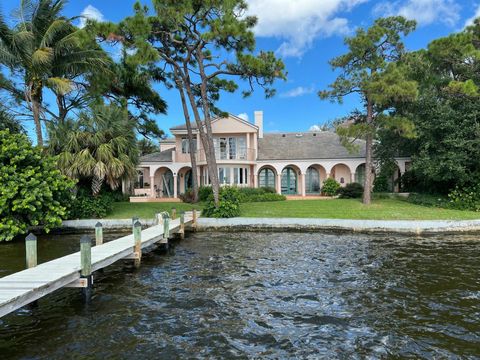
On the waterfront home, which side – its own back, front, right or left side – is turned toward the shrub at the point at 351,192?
left

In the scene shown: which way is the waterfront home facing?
toward the camera

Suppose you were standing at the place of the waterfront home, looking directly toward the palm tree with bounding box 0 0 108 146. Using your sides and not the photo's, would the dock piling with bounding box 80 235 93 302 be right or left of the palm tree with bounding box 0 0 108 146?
left

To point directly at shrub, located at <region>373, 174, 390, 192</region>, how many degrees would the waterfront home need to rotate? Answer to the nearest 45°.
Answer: approximately 90° to its left

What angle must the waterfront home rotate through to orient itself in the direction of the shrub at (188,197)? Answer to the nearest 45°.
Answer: approximately 45° to its right

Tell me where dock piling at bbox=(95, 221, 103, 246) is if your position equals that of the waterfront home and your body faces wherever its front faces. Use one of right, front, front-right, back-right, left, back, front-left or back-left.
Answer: front

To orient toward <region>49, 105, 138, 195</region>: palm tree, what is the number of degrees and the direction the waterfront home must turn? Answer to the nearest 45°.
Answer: approximately 45° to its right

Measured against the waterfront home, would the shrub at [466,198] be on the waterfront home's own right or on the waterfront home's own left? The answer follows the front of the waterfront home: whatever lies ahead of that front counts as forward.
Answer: on the waterfront home's own left

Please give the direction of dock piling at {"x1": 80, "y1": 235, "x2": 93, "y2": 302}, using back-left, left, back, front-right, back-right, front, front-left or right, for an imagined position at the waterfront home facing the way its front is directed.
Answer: front

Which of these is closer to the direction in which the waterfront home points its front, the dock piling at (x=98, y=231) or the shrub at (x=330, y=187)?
the dock piling
